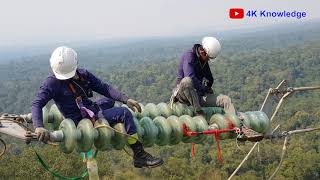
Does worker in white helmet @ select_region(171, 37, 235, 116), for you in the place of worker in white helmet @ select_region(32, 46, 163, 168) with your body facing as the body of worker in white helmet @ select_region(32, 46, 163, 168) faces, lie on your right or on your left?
on your left
